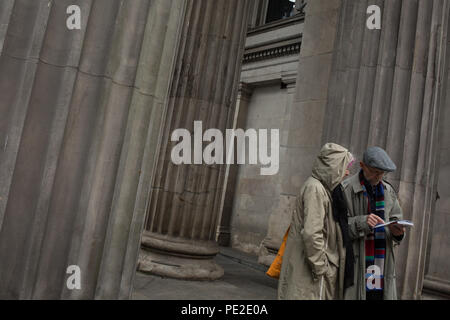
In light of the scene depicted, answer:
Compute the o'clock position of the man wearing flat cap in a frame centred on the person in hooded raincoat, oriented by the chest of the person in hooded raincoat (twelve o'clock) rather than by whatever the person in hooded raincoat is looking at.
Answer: The man wearing flat cap is roughly at 11 o'clock from the person in hooded raincoat.

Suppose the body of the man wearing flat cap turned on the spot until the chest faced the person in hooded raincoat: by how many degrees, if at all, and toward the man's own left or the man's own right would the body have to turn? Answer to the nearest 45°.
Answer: approximately 90° to the man's own right

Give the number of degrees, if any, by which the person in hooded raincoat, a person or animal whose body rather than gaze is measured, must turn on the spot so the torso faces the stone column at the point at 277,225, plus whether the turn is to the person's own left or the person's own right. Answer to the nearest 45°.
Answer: approximately 90° to the person's own left

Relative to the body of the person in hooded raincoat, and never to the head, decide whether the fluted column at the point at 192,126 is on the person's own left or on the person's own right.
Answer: on the person's own left

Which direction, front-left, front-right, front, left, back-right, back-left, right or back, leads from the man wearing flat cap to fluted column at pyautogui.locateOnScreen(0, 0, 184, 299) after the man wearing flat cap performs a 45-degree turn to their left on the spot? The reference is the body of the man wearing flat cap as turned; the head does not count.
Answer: back-right

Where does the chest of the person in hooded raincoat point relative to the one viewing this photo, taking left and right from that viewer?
facing to the right of the viewer
